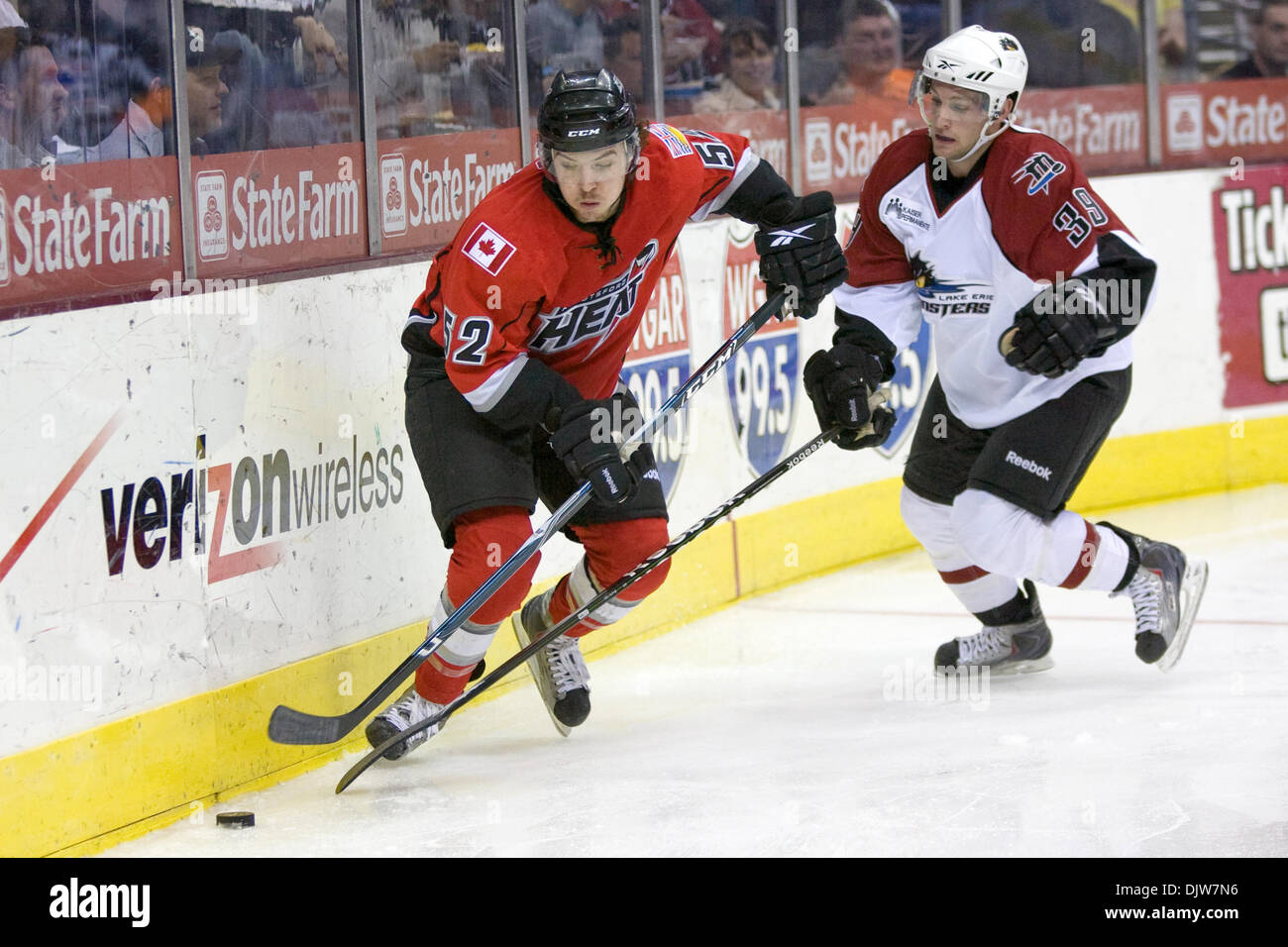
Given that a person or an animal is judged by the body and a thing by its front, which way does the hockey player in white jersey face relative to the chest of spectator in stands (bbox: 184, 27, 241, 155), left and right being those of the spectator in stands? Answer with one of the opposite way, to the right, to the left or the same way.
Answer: to the right

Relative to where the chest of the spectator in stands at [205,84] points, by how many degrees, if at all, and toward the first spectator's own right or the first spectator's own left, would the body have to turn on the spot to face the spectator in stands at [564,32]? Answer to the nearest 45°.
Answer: approximately 90° to the first spectator's own left

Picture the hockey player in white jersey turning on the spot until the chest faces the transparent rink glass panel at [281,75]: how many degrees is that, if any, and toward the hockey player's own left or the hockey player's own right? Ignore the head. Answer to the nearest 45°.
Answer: approximately 45° to the hockey player's own right

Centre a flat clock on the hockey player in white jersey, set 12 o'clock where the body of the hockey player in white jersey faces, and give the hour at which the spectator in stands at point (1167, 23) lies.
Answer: The spectator in stands is roughly at 5 o'clock from the hockey player in white jersey.

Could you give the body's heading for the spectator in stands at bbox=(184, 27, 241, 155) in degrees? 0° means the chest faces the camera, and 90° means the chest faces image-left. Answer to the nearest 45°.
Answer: approximately 315°
